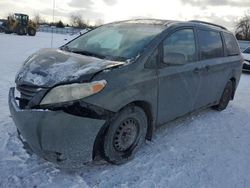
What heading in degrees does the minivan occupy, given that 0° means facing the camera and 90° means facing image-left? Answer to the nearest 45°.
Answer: approximately 45°
